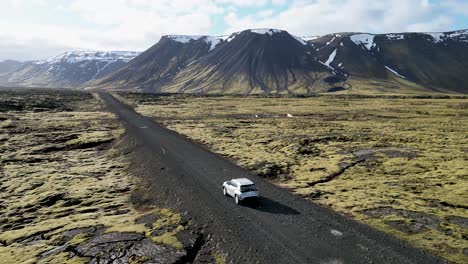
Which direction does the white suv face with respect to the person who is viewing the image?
facing away from the viewer and to the left of the viewer
